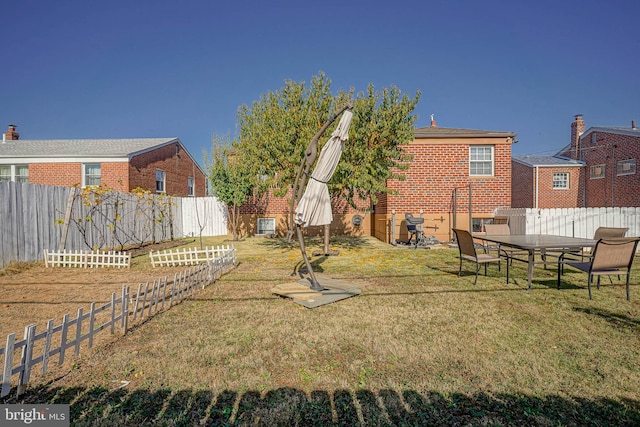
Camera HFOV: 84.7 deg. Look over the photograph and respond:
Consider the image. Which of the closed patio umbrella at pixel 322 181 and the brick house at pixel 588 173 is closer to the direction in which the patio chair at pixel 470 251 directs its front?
the brick house

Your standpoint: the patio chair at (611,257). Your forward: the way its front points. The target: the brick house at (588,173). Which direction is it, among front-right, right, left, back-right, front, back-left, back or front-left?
front-right

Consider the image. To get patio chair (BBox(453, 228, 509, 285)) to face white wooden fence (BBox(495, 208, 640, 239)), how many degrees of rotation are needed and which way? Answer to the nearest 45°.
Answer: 0° — it already faces it

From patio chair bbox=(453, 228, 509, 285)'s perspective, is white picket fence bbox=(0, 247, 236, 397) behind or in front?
behind

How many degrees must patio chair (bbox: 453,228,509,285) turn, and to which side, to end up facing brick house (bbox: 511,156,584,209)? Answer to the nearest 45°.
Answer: approximately 45° to its left

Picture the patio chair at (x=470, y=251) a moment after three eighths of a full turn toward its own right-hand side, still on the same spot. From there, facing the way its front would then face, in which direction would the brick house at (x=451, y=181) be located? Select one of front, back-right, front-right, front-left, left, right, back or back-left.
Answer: back

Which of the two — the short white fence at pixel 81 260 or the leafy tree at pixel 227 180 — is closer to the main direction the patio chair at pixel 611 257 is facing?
the leafy tree

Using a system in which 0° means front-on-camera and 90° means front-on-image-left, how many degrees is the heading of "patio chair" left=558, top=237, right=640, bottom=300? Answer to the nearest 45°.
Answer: approximately 135°

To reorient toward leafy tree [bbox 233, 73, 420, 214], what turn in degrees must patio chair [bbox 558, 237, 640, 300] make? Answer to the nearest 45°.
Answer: approximately 45° to its left

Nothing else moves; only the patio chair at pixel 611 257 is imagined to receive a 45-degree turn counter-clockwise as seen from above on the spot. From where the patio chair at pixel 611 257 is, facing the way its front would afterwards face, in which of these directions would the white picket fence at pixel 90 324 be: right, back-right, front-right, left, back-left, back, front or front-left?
front-left

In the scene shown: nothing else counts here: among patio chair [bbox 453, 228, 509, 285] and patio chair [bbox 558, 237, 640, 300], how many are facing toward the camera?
0

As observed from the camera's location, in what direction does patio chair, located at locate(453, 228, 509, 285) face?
facing away from the viewer and to the right of the viewer

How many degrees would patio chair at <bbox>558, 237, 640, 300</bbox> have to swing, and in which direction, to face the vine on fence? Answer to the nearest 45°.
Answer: approximately 45° to its left
